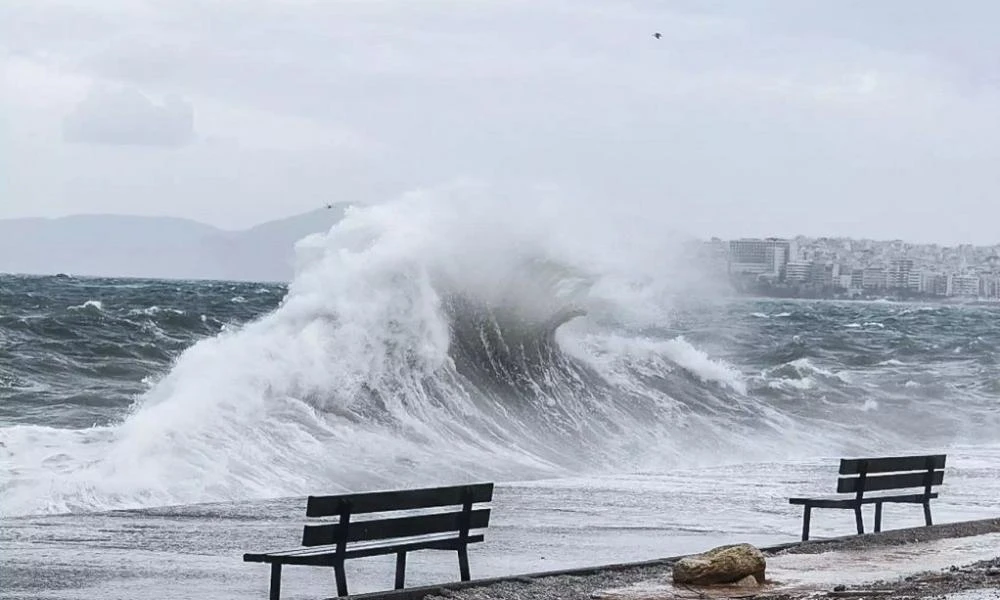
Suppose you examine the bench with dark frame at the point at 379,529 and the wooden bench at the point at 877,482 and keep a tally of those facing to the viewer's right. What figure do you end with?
0

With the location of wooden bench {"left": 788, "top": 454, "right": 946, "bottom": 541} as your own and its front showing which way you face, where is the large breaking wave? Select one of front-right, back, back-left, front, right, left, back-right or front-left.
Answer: front

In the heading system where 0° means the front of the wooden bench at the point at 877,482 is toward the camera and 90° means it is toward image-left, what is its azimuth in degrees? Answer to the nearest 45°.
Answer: approximately 135°

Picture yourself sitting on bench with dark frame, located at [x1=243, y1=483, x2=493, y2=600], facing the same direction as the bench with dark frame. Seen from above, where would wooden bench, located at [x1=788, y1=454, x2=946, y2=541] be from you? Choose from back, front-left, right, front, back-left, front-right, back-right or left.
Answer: right

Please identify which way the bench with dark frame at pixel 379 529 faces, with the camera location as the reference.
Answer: facing away from the viewer and to the left of the viewer

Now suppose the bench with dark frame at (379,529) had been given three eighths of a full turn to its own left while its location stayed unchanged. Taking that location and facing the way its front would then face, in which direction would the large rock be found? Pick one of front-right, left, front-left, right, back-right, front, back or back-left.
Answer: left

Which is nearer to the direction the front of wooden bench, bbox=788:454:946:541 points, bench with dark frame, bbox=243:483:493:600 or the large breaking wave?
the large breaking wave

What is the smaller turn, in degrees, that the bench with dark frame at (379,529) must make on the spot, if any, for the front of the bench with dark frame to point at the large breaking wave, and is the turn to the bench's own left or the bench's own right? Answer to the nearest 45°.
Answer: approximately 45° to the bench's own right

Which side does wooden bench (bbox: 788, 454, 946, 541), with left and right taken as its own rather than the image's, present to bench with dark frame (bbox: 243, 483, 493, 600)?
left

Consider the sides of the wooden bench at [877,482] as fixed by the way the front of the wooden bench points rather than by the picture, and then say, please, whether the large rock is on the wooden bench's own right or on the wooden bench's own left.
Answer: on the wooden bench's own left
